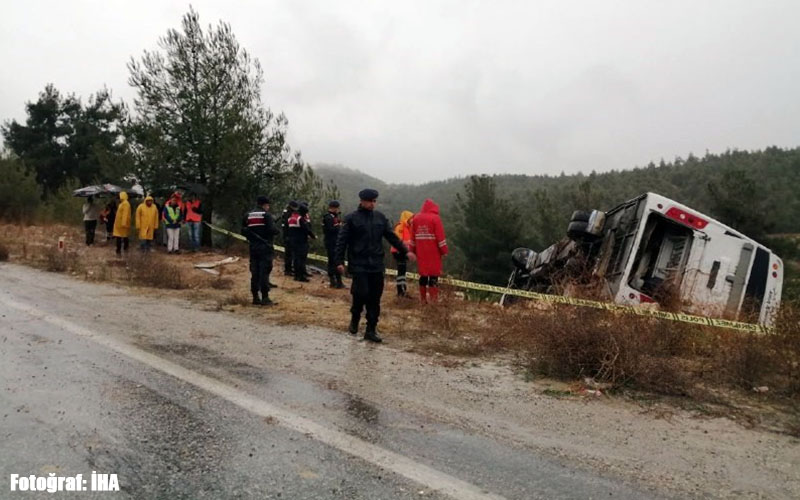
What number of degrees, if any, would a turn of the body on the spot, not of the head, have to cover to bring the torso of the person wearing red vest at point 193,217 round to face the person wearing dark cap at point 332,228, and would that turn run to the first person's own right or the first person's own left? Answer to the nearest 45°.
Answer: approximately 45° to the first person's own left

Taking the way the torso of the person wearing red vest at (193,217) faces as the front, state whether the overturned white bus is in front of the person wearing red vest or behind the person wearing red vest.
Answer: in front

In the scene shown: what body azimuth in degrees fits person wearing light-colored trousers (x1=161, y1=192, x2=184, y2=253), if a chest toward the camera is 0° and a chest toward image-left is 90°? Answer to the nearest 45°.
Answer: approximately 0°

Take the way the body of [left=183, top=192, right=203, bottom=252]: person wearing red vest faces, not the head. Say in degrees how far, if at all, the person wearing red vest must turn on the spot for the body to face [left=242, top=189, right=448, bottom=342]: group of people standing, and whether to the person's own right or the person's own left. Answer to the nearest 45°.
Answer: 0° — they already face them

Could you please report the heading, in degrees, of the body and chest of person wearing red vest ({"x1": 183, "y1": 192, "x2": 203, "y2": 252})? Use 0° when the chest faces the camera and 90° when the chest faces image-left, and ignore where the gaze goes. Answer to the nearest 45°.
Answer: approximately 0°
